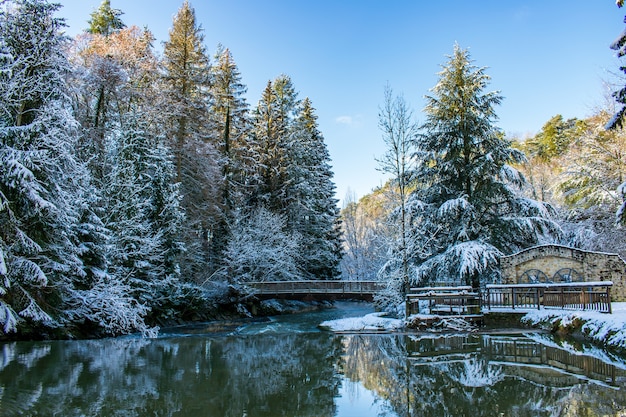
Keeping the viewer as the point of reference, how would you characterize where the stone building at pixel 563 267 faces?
facing the viewer

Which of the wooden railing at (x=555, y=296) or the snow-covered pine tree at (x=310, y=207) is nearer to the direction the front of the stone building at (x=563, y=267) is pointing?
the wooden railing

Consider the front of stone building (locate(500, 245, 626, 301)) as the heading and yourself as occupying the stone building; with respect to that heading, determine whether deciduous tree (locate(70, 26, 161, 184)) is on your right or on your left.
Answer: on your right

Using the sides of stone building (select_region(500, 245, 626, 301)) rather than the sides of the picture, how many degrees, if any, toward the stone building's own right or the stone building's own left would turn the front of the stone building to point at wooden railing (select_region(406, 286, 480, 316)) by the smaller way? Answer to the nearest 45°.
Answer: approximately 45° to the stone building's own right

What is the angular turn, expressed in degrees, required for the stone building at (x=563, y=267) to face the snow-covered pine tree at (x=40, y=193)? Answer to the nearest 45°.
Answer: approximately 45° to its right

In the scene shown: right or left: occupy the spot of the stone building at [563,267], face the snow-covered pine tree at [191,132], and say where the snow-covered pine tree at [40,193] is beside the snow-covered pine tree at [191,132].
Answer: left

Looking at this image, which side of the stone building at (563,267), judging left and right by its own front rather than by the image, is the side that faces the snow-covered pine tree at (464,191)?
right

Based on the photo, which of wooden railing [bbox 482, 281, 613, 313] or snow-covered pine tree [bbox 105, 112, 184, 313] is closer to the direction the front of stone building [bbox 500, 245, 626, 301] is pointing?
the wooden railing

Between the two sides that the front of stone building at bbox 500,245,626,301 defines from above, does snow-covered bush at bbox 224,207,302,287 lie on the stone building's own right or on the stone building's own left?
on the stone building's own right
